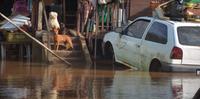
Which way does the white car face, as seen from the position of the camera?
facing away from the viewer and to the left of the viewer

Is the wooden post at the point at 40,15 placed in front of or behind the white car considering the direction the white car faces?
in front

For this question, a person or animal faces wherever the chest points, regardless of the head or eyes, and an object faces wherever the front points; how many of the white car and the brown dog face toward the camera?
0
